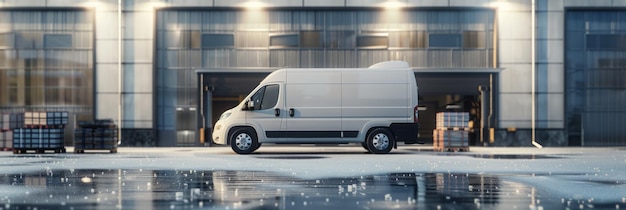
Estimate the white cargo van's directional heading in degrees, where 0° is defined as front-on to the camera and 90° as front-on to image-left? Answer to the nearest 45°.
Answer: approximately 90°

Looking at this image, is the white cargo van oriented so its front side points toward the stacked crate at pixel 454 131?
no

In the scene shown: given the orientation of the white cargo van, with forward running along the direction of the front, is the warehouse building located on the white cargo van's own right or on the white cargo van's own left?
on the white cargo van's own right

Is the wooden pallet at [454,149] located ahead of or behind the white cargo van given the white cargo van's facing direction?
behind

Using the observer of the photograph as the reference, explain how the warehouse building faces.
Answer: facing the viewer

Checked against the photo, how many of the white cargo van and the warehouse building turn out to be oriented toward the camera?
1

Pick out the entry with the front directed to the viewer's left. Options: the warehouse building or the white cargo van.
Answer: the white cargo van

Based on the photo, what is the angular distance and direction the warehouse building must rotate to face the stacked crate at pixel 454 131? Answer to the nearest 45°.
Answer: approximately 45° to its left

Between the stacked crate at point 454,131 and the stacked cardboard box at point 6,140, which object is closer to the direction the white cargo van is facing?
the stacked cardboard box

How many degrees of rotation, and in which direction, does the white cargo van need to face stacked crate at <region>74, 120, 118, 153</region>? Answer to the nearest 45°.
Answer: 0° — it already faces it

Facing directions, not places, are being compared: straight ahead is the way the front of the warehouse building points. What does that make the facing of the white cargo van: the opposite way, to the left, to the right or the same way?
to the right

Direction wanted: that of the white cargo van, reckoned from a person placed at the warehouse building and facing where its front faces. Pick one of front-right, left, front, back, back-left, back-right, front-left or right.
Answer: front
